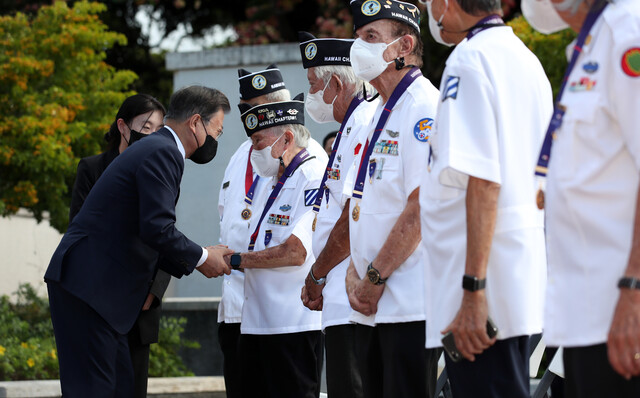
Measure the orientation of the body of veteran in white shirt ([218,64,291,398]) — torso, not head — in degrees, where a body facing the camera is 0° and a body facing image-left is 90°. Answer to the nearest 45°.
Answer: approximately 45°

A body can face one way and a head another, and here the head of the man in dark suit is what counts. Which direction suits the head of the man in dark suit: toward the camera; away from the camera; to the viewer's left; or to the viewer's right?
to the viewer's right

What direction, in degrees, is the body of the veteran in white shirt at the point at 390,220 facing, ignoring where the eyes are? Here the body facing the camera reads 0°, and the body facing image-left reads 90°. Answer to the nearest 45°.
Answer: approximately 45°

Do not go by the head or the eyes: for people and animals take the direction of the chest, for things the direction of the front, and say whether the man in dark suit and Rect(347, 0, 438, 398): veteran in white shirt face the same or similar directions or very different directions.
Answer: very different directions

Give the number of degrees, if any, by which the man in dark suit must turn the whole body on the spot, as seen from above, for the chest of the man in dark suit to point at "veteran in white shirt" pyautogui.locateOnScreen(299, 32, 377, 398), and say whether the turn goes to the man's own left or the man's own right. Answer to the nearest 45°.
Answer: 0° — they already face them

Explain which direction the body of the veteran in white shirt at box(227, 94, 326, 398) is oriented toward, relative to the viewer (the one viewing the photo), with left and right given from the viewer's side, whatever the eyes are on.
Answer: facing the viewer and to the left of the viewer

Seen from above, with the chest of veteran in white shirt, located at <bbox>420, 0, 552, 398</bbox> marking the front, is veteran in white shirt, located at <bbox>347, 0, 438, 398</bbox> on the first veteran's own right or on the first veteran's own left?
on the first veteran's own right

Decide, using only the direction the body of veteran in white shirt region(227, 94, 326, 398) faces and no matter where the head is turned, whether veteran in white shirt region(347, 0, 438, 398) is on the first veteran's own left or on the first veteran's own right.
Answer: on the first veteran's own left

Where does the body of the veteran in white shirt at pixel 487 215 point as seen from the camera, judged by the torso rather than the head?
to the viewer's left

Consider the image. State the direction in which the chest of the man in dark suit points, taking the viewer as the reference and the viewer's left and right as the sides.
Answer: facing to the right of the viewer

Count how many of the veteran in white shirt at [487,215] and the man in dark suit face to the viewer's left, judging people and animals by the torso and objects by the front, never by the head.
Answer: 1
